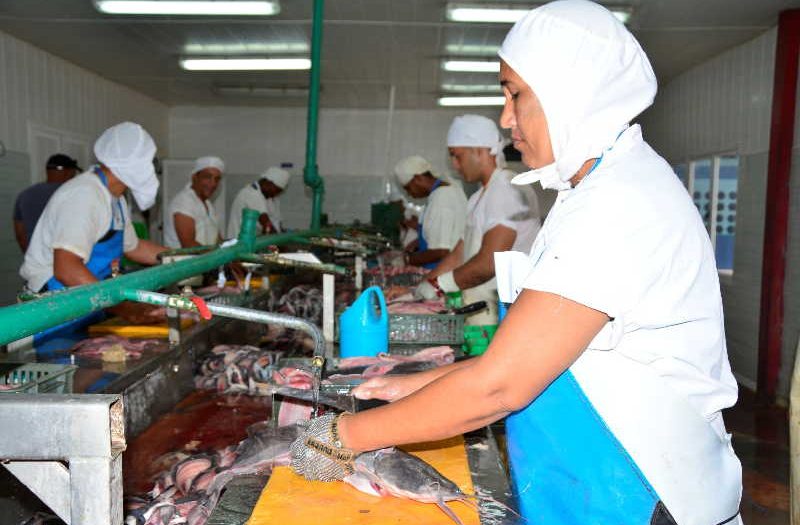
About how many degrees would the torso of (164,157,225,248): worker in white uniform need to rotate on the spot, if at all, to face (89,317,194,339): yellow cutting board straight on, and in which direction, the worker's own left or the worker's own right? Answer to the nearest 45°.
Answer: approximately 45° to the worker's own right

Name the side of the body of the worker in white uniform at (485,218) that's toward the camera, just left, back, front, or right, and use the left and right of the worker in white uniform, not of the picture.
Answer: left

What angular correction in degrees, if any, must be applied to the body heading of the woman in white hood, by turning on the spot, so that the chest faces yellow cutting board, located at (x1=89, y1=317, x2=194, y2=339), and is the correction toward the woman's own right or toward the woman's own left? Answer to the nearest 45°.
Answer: approximately 45° to the woman's own right

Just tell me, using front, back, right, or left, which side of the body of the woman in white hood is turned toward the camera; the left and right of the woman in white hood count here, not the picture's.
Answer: left

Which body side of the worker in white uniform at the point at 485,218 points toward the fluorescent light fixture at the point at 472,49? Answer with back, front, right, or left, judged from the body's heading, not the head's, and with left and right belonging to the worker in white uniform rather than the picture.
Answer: right

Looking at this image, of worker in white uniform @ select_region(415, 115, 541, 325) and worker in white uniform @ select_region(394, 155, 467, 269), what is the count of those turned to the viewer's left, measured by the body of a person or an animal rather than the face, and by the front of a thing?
2

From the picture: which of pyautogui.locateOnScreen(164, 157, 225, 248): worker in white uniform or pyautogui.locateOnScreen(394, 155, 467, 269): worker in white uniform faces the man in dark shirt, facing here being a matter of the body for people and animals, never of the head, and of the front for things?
pyautogui.locateOnScreen(394, 155, 467, 269): worker in white uniform

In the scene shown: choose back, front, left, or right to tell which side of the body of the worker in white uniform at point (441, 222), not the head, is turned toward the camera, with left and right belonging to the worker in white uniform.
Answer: left

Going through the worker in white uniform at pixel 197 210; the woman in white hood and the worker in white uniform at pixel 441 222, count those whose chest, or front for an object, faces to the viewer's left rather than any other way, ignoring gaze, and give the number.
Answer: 2

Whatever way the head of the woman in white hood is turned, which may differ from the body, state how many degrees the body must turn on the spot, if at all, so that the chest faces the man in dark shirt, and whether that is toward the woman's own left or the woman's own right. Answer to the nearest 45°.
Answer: approximately 45° to the woman's own right

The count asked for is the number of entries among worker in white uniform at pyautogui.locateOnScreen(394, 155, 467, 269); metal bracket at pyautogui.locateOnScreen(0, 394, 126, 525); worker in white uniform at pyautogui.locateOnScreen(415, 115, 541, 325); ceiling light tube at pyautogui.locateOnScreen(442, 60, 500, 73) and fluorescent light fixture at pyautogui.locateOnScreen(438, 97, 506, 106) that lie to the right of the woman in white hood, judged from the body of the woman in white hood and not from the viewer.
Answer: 4
